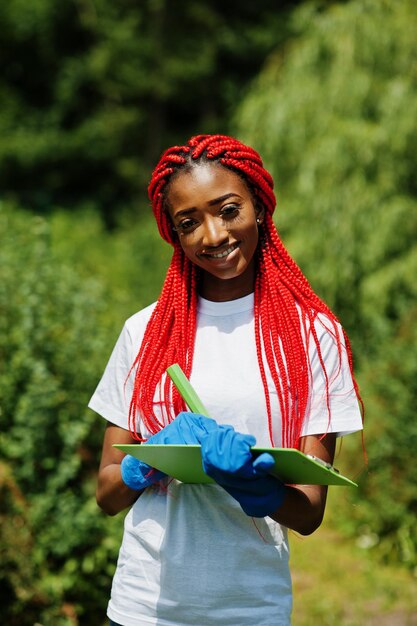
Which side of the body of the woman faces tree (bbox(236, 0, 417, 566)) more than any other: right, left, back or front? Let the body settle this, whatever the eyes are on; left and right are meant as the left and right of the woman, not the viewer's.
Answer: back

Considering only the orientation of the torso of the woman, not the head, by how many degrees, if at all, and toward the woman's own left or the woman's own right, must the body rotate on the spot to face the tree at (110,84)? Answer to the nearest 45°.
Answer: approximately 180°

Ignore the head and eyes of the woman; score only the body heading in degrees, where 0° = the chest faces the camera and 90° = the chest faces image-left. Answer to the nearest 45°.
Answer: approximately 0°
